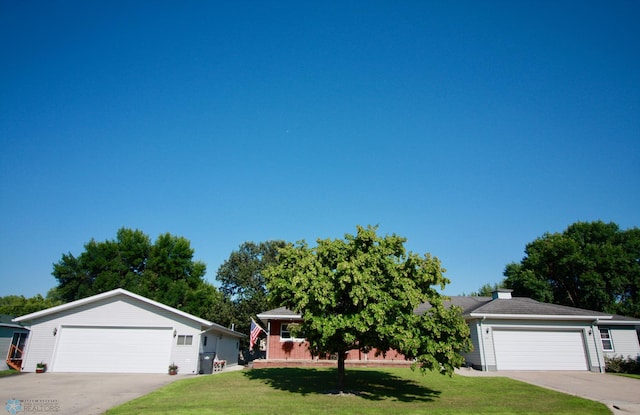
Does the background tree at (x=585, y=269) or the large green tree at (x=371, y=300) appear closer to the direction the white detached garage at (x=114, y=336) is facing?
the large green tree

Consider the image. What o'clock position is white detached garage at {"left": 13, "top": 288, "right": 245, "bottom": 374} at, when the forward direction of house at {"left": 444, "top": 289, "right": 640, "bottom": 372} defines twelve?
white detached garage at {"left": 13, "top": 288, "right": 245, "bottom": 374} is roughly at 2 o'clock from house at {"left": 444, "top": 289, "right": 640, "bottom": 372}.

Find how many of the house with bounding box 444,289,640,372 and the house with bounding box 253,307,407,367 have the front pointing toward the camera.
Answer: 2

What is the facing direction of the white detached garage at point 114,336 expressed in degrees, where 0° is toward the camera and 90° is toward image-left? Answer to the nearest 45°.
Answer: approximately 0°

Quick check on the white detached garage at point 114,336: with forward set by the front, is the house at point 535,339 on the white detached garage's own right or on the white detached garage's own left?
on the white detached garage's own left

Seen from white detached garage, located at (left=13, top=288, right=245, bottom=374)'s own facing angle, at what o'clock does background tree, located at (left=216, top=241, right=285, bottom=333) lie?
The background tree is roughly at 7 o'clock from the white detached garage.

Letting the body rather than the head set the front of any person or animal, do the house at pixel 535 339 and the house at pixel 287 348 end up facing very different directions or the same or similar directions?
same or similar directions

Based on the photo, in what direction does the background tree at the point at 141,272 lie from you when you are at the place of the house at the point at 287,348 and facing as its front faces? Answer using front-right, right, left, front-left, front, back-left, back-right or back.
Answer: back-right

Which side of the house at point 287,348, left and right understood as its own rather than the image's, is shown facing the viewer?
front

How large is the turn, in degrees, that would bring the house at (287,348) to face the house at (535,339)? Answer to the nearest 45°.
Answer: approximately 90° to its left

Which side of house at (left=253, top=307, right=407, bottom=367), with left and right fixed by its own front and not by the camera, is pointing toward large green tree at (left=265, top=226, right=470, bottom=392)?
front

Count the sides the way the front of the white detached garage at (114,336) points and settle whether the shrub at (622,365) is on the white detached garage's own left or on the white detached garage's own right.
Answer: on the white detached garage's own left

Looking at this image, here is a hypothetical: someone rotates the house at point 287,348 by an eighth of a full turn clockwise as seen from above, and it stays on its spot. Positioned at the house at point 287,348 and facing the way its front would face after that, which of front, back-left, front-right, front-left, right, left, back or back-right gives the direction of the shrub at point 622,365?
back-left
